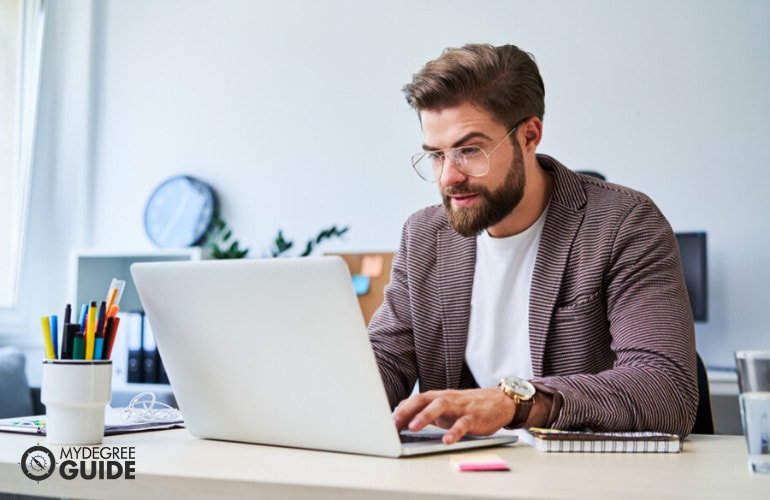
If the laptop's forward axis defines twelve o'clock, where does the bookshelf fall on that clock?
The bookshelf is roughly at 10 o'clock from the laptop.

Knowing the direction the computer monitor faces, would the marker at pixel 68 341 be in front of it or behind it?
in front

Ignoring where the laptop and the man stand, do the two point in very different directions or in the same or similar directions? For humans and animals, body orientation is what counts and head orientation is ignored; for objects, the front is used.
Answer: very different directions

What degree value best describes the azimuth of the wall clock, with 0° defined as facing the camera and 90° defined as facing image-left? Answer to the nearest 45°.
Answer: approximately 0°

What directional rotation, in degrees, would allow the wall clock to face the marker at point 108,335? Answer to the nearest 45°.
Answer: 0° — it already faces it

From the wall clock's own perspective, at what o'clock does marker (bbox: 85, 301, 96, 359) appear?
The marker is roughly at 12 o'clock from the wall clock.

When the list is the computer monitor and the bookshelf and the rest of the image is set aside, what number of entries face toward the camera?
2

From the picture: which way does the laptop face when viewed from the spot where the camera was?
facing away from the viewer and to the right of the viewer

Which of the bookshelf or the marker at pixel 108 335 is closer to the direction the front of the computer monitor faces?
the marker

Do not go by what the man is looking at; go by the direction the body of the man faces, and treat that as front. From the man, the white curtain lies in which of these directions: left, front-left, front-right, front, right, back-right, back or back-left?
right
